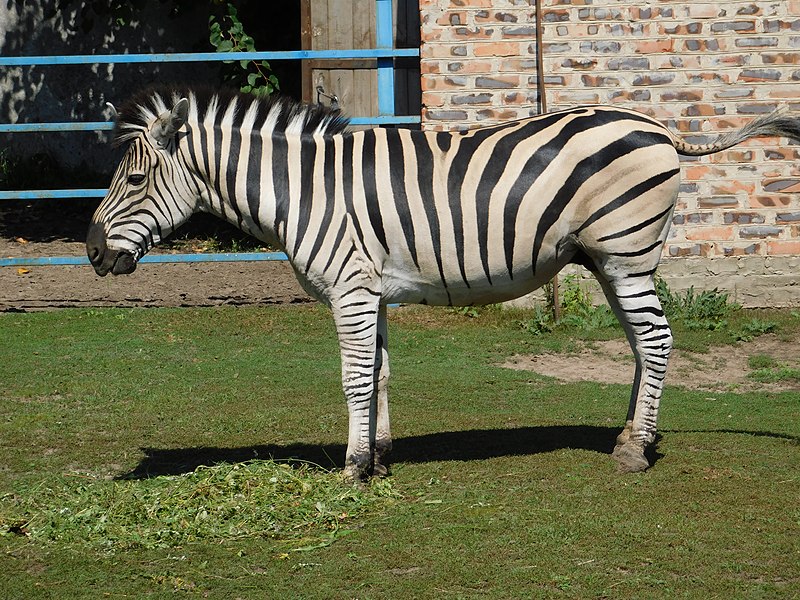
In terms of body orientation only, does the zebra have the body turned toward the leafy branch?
no

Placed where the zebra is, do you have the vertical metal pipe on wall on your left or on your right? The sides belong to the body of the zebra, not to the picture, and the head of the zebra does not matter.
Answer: on your right

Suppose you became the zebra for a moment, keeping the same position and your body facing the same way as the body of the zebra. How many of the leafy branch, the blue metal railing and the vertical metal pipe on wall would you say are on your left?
0

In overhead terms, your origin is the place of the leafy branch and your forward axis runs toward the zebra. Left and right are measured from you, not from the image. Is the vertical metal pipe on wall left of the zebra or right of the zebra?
left

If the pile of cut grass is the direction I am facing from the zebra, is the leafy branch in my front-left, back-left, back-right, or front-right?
back-right

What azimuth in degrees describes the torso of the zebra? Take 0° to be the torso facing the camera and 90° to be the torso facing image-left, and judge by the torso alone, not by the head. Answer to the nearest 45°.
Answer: approximately 90°

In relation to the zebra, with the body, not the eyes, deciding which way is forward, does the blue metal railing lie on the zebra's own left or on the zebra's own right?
on the zebra's own right
